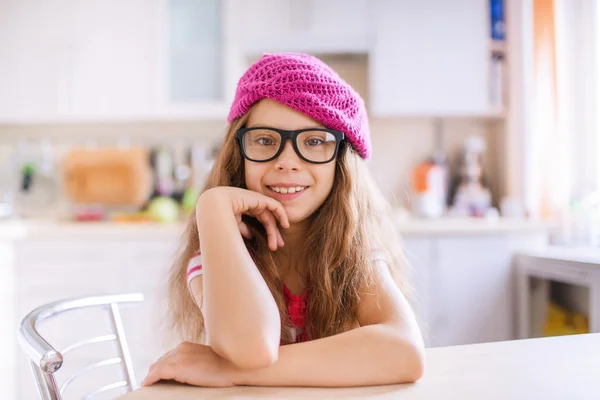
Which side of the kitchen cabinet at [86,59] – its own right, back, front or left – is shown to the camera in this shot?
front

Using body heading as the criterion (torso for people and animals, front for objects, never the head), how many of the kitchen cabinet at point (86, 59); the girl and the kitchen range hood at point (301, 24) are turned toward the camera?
3

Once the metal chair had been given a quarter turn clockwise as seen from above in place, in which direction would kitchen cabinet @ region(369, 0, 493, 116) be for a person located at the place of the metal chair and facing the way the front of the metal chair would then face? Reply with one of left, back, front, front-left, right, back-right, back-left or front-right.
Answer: back

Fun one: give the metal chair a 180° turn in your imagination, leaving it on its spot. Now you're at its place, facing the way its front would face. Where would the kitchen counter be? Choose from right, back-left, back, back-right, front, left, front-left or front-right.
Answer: right

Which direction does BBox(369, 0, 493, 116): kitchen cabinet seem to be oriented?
toward the camera

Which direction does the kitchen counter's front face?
toward the camera

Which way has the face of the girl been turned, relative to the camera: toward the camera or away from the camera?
toward the camera

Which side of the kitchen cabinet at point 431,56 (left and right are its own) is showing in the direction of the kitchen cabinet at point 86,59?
right

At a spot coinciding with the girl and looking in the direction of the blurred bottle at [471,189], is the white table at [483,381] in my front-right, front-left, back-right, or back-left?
back-right

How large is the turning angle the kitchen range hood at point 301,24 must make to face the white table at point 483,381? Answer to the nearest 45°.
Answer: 0° — it already faces it
